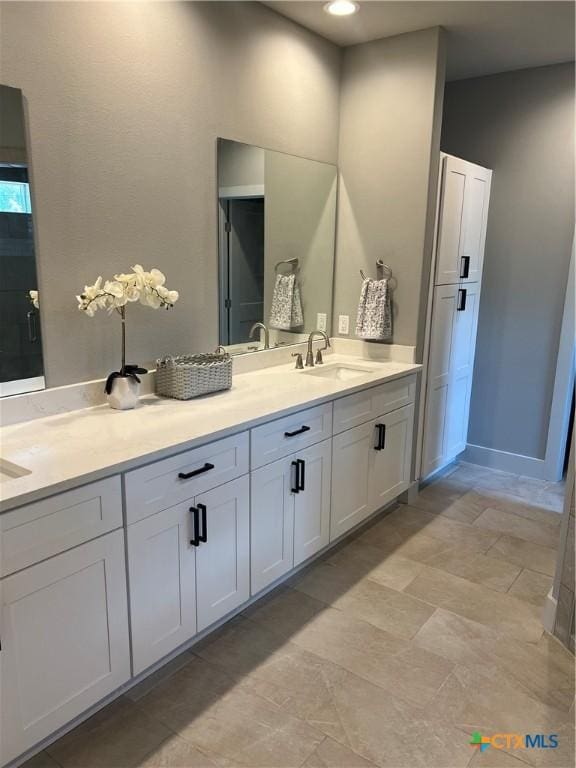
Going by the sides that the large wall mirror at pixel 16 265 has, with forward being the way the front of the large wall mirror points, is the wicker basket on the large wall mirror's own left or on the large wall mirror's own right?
on the large wall mirror's own left

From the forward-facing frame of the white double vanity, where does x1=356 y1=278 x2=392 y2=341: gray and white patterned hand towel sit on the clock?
The gray and white patterned hand towel is roughly at 9 o'clock from the white double vanity.

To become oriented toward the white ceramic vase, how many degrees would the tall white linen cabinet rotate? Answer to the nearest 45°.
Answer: approximately 90° to its right

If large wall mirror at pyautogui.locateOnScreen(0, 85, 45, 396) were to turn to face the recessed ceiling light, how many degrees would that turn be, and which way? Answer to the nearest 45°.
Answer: approximately 45° to its left

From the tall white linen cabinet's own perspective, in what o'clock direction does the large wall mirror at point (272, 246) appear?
The large wall mirror is roughly at 3 o'clock from the tall white linen cabinet.

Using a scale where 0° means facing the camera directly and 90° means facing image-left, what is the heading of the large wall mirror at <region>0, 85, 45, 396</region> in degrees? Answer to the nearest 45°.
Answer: approximately 315°
